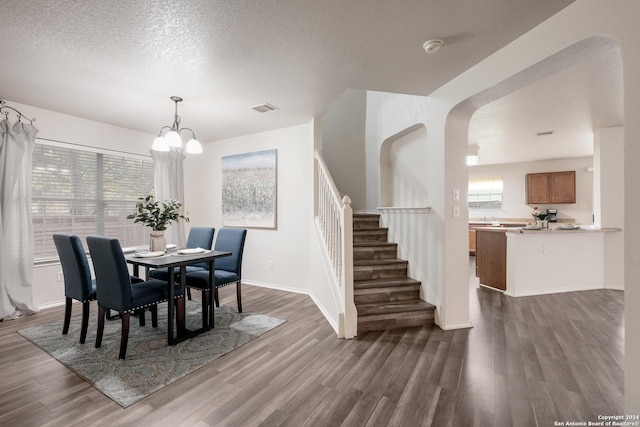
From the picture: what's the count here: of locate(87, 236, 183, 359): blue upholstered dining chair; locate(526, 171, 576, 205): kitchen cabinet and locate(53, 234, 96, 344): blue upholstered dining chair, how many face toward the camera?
1

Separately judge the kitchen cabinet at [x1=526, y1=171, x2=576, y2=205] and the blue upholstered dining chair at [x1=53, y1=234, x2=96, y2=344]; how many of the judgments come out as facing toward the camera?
1

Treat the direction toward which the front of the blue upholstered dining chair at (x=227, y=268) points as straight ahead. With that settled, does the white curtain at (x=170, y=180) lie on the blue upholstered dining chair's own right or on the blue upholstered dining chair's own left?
on the blue upholstered dining chair's own right

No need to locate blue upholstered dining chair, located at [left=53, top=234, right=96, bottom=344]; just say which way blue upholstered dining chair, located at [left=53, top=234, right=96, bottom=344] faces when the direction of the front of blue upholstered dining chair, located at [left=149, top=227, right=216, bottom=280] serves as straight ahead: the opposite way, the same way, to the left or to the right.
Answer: the opposite way

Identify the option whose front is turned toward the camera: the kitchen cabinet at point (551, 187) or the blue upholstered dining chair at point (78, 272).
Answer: the kitchen cabinet

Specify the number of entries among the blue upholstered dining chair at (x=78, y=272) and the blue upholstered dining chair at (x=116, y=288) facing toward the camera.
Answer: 0

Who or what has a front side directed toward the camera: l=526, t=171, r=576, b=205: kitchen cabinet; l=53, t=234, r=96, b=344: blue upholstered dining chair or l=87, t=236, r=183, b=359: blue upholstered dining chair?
the kitchen cabinet

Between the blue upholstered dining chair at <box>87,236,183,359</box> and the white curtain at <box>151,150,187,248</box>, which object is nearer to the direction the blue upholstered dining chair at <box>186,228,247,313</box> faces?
the blue upholstered dining chair

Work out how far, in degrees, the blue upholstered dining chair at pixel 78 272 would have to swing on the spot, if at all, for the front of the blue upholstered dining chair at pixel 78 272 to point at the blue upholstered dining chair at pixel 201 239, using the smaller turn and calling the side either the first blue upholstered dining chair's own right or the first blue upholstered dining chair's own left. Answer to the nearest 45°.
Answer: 0° — it already faces it

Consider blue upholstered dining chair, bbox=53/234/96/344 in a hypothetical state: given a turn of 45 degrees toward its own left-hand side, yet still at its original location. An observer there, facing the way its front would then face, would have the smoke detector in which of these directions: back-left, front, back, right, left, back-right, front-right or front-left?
back-right

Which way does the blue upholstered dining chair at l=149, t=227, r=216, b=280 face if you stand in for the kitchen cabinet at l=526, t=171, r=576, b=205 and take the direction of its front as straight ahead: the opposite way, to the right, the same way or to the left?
the same way

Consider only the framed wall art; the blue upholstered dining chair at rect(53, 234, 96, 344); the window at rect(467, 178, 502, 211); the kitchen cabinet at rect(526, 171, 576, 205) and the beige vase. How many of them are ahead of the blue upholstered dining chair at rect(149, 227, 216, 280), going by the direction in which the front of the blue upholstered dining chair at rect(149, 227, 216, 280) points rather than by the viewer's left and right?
2

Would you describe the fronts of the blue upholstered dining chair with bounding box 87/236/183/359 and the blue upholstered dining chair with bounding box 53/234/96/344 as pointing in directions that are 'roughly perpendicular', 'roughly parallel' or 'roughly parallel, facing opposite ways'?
roughly parallel

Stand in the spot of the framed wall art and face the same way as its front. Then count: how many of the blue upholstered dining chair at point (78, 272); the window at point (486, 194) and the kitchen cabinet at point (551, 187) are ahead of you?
1

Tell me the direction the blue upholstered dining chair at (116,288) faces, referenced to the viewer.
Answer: facing away from the viewer and to the right of the viewer

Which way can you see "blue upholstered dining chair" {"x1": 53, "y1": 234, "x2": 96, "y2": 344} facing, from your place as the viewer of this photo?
facing away from the viewer and to the right of the viewer

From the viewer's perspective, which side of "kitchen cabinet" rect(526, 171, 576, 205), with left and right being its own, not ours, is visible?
front

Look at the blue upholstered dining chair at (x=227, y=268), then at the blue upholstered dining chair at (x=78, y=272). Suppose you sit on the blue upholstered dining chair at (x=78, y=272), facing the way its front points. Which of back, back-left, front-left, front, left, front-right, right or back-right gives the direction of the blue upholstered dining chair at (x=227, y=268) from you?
front-right

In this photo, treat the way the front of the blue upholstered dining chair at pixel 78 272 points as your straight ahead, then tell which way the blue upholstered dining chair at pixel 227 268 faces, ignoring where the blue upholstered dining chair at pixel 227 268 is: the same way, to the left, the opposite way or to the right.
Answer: the opposite way

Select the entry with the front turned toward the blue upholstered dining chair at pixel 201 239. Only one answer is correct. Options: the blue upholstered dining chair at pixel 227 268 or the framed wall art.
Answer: the framed wall art
